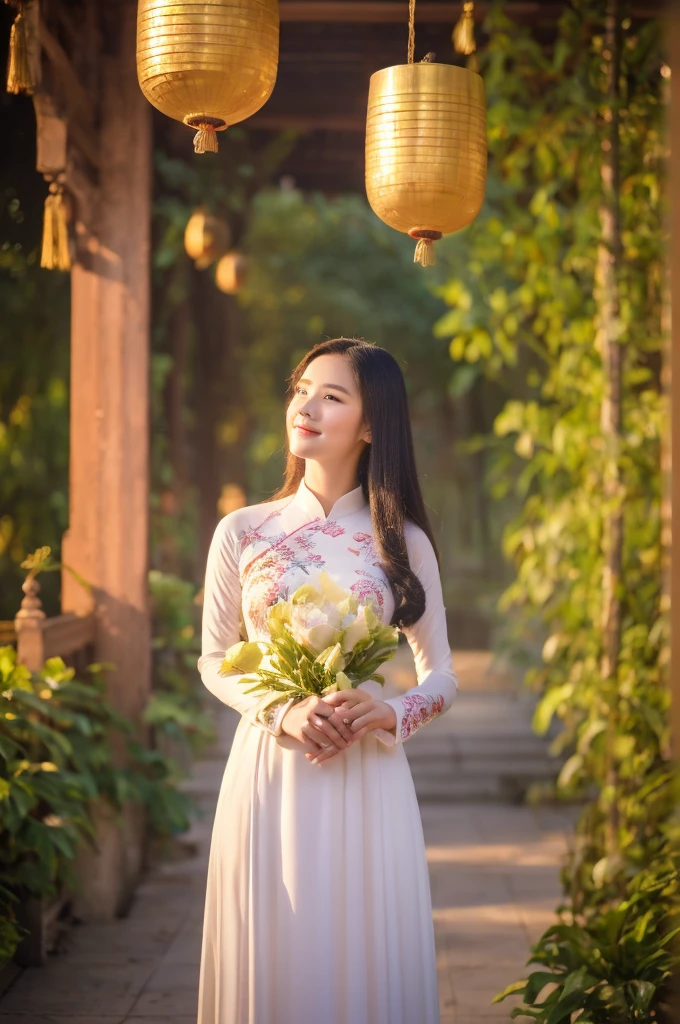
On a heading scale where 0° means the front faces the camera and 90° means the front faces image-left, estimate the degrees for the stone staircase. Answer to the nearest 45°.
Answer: approximately 0°

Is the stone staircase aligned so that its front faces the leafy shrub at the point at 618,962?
yes

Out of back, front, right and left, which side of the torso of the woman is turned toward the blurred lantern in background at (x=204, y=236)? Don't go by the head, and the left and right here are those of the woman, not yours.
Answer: back

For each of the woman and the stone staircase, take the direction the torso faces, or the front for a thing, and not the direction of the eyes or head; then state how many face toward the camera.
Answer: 2

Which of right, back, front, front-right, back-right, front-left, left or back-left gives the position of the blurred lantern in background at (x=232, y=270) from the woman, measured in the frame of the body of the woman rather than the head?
back

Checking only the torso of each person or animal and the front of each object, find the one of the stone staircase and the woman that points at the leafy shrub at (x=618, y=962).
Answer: the stone staircase

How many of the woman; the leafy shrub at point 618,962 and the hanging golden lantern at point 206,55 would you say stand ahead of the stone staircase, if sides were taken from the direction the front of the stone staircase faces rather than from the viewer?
3
